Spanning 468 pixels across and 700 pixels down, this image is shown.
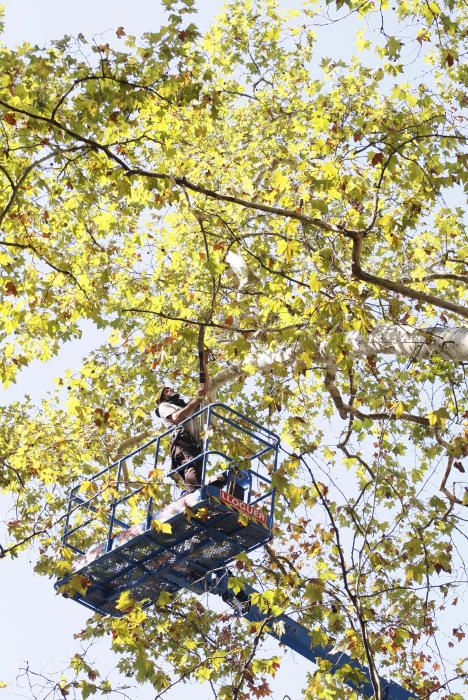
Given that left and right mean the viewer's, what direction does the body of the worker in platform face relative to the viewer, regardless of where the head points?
facing to the right of the viewer

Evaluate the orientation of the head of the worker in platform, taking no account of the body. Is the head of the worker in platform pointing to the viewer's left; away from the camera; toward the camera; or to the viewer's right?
to the viewer's right
